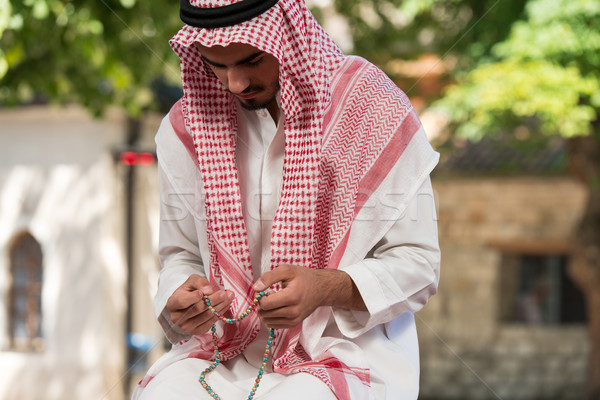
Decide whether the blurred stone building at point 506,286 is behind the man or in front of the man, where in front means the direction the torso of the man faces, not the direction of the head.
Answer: behind

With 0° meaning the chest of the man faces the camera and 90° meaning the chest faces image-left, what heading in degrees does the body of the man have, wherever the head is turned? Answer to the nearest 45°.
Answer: approximately 45°
